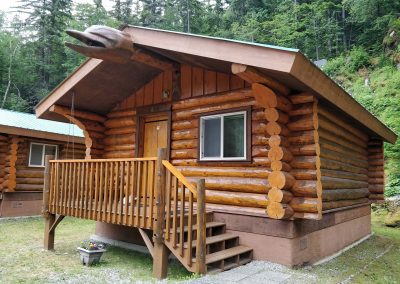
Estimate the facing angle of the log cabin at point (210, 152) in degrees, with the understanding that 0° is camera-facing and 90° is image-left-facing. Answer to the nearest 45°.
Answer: approximately 45°

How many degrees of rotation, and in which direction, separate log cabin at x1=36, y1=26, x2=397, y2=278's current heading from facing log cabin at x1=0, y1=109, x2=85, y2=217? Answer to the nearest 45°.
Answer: approximately 90° to its right

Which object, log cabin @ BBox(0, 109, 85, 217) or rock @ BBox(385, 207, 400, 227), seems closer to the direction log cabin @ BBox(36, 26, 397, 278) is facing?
the log cabin

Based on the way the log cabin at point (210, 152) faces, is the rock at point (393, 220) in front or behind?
behind
